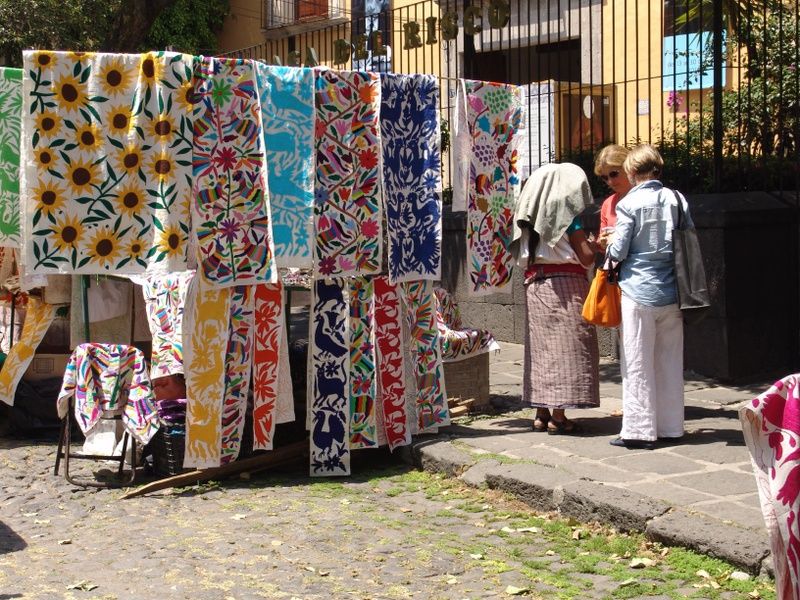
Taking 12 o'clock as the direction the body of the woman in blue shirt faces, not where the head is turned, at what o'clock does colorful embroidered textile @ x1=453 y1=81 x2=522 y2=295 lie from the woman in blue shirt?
The colorful embroidered textile is roughly at 12 o'clock from the woman in blue shirt.

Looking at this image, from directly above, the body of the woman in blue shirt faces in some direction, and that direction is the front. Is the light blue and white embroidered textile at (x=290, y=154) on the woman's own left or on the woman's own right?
on the woman's own left

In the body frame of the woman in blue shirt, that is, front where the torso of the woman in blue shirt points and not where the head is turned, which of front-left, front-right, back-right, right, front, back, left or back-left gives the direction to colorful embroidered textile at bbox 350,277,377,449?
front-left

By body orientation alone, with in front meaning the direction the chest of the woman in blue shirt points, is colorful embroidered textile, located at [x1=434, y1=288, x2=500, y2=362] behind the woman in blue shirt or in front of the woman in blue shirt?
in front

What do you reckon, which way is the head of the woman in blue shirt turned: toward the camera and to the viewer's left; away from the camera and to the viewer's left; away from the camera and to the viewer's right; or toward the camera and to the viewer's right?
away from the camera and to the viewer's left

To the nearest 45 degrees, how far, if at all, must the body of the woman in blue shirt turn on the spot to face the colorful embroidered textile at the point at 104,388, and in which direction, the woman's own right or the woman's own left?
approximately 45° to the woman's own left

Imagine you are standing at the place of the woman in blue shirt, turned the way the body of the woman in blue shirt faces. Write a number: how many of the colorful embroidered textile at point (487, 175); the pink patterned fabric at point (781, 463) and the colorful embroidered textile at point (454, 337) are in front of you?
2

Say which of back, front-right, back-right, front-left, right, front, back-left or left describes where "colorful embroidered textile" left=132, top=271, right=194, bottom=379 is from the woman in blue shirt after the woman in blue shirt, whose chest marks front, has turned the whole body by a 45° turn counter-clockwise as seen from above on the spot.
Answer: front

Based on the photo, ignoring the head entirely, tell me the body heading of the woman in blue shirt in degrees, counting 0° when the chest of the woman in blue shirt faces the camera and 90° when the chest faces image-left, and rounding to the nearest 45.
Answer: approximately 135°

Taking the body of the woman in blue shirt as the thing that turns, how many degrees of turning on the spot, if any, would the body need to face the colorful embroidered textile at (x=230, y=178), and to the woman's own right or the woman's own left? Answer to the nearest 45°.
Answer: approximately 45° to the woman's own left

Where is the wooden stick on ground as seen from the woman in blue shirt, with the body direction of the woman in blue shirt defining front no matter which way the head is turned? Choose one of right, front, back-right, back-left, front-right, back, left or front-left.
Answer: front-left

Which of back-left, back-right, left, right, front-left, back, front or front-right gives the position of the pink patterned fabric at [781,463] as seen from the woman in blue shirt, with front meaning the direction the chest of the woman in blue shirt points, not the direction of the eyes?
back-left
